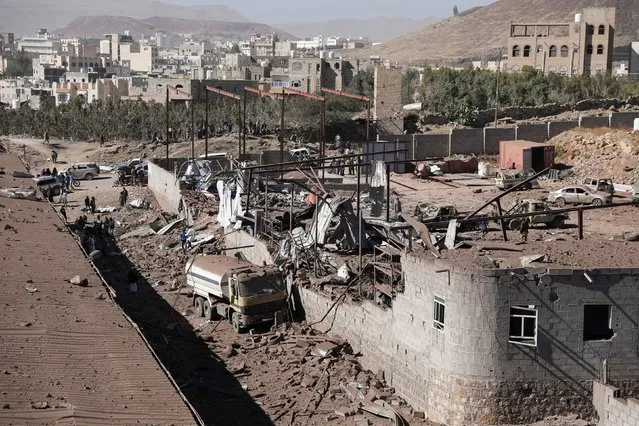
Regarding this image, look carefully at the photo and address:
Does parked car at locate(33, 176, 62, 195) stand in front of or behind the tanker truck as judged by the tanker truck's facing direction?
behind

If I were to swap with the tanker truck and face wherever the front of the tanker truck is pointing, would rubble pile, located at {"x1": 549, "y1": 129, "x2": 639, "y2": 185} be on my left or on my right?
on my left

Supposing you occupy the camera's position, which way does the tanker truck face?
facing the viewer and to the right of the viewer

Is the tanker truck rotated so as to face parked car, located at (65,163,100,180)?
no

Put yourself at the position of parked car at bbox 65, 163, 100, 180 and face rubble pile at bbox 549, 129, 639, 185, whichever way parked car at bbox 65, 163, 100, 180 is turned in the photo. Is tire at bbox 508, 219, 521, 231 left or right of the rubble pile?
right

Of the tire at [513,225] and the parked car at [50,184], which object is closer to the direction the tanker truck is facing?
the tire

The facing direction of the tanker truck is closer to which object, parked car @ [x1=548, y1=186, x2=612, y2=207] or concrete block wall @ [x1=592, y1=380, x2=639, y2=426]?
the concrete block wall

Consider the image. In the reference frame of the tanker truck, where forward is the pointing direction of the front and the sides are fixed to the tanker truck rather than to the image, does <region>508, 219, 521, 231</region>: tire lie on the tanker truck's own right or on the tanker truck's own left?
on the tanker truck's own left

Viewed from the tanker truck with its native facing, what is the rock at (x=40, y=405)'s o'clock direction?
The rock is roughly at 2 o'clock from the tanker truck.

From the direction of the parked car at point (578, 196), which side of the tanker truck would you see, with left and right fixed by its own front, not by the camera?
left

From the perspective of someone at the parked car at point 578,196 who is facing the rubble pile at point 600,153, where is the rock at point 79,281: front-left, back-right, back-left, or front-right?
back-left

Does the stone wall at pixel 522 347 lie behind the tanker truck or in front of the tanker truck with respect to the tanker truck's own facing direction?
in front

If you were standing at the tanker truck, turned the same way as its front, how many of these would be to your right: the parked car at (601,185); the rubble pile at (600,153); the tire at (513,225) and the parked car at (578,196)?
0

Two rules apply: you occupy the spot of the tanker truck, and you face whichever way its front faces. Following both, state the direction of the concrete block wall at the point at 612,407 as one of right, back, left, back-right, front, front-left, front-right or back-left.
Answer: front

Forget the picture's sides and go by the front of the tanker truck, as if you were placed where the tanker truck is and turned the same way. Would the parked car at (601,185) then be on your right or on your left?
on your left

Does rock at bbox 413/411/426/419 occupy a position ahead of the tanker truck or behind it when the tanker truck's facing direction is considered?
ahead
